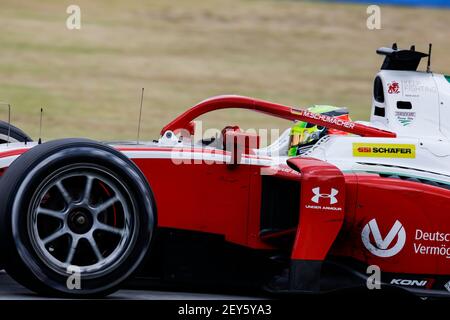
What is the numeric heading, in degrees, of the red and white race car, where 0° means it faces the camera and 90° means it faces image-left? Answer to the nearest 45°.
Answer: approximately 90°
